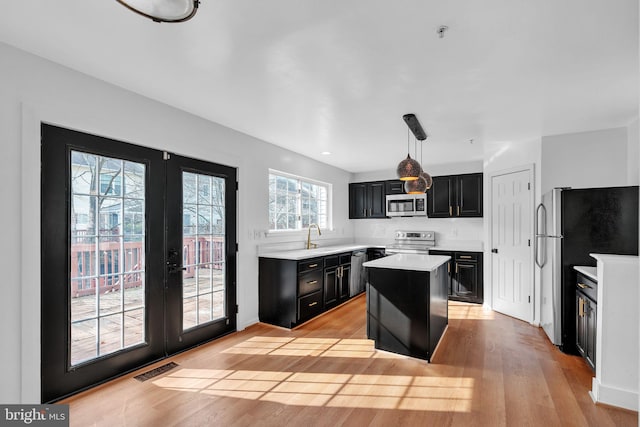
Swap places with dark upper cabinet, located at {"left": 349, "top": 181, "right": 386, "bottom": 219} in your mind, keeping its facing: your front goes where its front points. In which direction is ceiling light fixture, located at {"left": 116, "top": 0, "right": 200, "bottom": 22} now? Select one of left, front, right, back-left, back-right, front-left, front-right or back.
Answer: front

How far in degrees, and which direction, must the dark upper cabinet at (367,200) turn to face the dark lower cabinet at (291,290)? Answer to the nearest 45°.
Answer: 0° — it already faces it

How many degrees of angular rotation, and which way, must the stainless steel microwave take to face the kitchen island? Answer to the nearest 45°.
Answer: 0° — it already faces it

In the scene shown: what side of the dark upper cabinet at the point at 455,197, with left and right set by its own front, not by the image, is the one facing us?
front

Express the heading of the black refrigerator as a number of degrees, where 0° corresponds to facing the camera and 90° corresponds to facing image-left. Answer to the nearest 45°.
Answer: approximately 90°

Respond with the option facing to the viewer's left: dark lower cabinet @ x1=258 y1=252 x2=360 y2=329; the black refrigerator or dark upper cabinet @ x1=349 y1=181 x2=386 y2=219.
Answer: the black refrigerator

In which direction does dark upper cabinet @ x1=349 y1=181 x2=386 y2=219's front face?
toward the camera

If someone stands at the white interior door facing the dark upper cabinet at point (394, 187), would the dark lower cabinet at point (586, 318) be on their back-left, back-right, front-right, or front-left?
back-left

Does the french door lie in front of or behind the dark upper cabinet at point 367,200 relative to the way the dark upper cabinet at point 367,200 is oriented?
in front

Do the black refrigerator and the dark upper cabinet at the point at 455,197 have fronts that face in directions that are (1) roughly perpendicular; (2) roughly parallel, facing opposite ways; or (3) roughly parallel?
roughly perpendicular

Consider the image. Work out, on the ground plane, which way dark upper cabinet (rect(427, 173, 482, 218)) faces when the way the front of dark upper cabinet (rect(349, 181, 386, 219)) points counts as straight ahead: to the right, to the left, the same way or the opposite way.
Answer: the same way

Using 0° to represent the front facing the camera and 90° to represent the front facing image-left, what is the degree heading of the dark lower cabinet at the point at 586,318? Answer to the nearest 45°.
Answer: approximately 90°

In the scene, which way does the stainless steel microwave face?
toward the camera

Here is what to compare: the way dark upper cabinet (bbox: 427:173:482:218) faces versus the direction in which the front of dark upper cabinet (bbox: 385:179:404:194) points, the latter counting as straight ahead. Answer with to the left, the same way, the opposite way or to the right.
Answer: the same way

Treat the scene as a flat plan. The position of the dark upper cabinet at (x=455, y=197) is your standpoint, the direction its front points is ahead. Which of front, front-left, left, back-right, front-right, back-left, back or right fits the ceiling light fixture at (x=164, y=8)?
front

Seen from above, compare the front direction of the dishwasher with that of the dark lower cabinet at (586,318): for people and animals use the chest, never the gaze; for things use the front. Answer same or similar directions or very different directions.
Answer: very different directions
